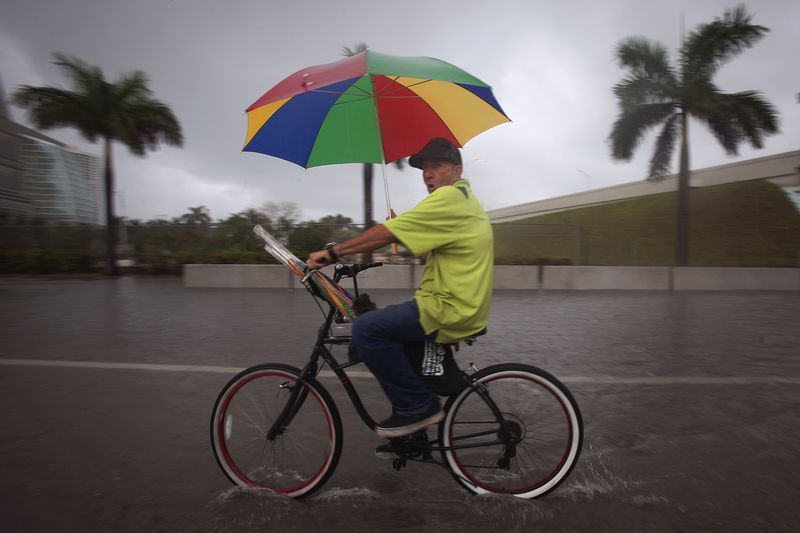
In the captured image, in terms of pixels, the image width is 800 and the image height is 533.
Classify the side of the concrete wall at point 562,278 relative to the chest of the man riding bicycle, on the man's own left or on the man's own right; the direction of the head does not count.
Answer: on the man's own right

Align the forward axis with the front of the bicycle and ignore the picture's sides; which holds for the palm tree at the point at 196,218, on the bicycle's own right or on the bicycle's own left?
on the bicycle's own right

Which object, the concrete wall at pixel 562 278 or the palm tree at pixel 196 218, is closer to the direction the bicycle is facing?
the palm tree

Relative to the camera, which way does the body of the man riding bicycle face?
to the viewer's left

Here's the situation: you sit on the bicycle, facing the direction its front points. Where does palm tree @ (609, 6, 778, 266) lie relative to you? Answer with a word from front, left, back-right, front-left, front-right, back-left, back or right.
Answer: back-right

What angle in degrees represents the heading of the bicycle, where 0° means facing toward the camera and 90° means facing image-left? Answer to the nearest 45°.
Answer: approximately 90°

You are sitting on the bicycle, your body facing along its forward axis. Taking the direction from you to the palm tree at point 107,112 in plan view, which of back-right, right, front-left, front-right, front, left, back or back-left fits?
front-right
